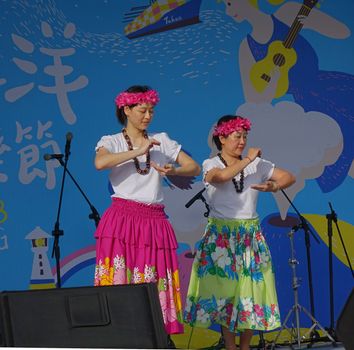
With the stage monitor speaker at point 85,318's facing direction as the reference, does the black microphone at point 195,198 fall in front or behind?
in front

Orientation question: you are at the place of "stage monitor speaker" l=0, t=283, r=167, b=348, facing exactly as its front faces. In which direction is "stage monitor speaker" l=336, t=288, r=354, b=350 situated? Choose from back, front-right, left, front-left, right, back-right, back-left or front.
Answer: back-right

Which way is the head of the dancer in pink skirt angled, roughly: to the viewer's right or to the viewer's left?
to the viewer's right

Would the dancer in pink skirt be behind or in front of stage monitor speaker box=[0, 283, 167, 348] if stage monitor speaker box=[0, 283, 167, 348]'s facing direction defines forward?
in front

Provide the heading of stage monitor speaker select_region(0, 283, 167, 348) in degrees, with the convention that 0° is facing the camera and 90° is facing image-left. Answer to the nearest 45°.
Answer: approximately 180°

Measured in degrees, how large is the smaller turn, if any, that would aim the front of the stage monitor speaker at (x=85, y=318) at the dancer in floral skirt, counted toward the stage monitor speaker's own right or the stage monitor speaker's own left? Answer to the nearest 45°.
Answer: approximately 45° to the stage monitor speaker's own right

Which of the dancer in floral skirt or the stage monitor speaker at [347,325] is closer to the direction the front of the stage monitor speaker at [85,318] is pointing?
the dancer in floral skirt
